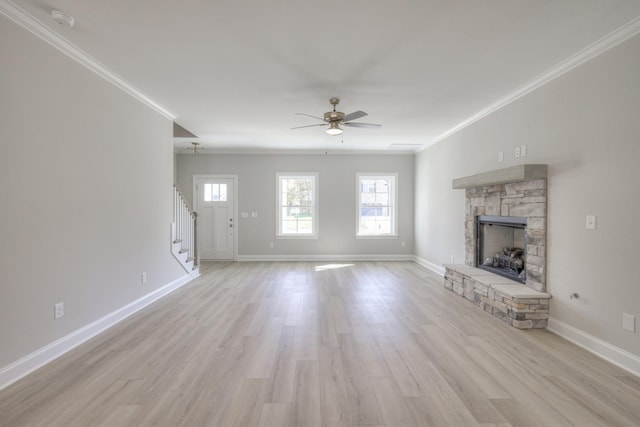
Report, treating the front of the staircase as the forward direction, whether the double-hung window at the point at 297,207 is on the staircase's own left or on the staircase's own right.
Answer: on the staircase's own left

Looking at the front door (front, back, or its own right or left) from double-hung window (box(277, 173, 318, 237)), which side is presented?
left

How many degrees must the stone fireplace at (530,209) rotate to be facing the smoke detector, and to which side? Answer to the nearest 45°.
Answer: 0° — it already faces it

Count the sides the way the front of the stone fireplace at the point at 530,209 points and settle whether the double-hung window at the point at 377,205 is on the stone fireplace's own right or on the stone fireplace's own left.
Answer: on the stone fireplace's own right

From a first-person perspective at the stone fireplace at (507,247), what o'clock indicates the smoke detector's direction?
The smoke detector is roughly at 12 o'clock from the stone fireplace.

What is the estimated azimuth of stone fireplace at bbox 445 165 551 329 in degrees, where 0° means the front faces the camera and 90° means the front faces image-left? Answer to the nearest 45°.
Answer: approximately 45°

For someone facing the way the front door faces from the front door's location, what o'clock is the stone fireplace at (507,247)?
The stone fireplace is roughly at 11 o'clock from the front door.

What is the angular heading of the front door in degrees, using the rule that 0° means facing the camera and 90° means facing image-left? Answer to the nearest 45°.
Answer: approximately 0°

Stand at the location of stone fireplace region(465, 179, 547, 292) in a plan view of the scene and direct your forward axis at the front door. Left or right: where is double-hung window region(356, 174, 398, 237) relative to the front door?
right
